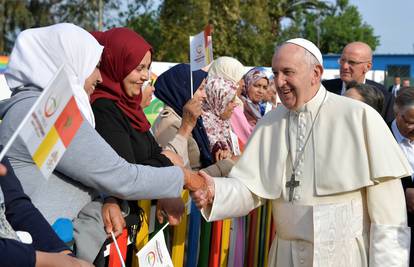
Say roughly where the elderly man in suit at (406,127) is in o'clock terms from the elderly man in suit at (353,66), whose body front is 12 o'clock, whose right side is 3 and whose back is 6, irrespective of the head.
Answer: the elderly man in suit at (406,127) is roughly at 10 o'clock from the elderly man in suit at (353,66).

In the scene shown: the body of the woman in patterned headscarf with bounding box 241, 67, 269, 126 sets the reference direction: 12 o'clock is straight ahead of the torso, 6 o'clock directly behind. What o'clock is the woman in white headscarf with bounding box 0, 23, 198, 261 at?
The woman in white headscarf is roughly at 2 o'clock from the woman in patterned headscarf.

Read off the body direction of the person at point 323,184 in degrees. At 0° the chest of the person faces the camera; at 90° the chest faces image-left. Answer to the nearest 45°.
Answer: approximately 45°

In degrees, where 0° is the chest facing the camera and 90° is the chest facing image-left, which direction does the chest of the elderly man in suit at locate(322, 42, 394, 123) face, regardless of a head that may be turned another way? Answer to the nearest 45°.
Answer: approximately 45°

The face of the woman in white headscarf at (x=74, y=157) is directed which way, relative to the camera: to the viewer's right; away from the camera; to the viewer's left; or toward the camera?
to the viewer's right
